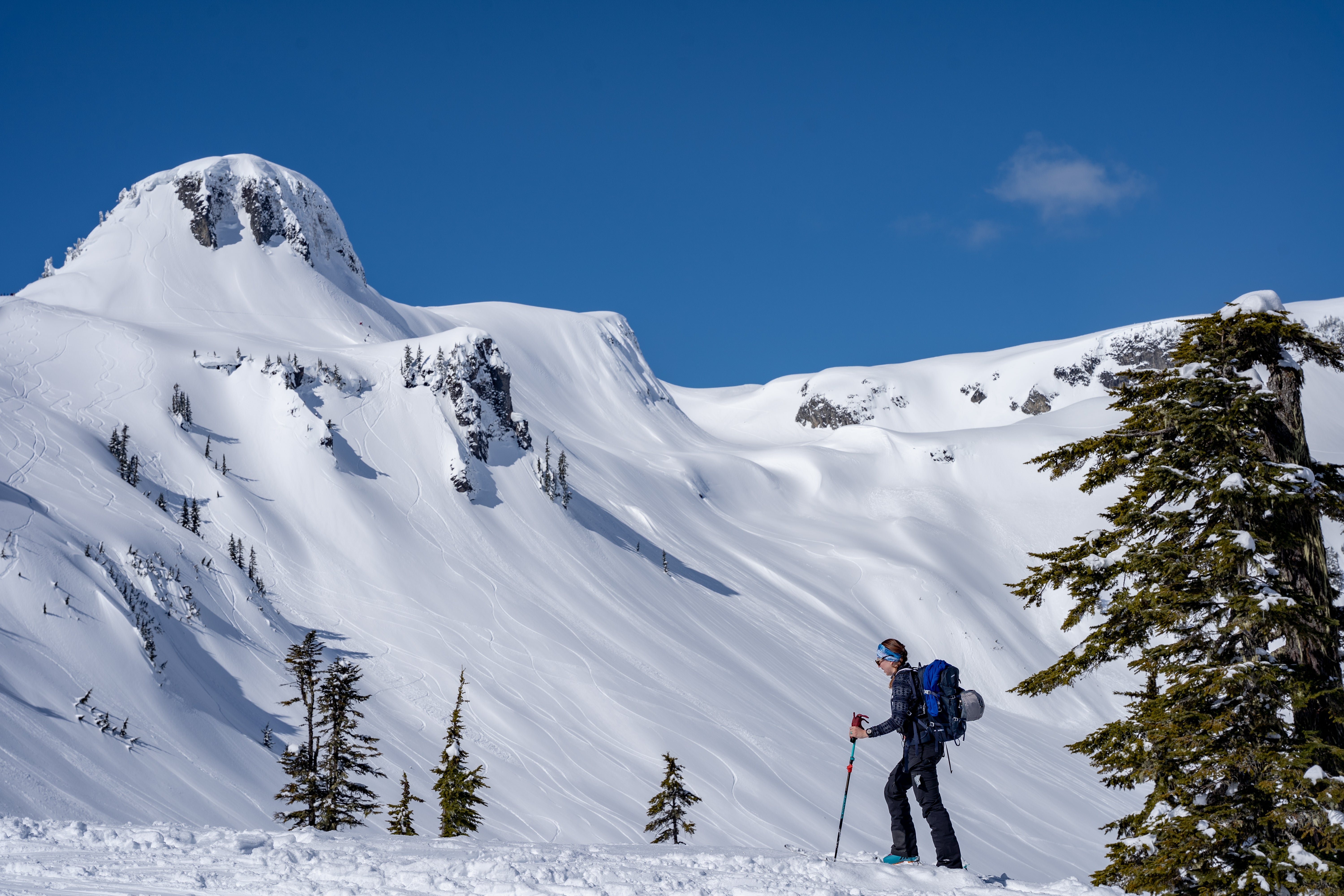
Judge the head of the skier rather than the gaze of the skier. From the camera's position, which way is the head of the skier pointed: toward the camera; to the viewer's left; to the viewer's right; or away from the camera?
to the viewer's left

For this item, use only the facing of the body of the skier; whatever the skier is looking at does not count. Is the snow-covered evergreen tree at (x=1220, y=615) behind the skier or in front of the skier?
behind

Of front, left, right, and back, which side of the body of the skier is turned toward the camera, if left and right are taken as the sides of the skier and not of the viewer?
left

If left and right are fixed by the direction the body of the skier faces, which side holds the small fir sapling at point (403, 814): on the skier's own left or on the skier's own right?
on the skier's own right

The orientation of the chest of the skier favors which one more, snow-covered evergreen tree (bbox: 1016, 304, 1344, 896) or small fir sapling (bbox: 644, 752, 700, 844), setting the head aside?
the small fir sapling
